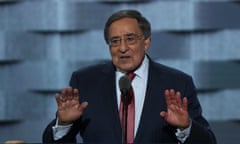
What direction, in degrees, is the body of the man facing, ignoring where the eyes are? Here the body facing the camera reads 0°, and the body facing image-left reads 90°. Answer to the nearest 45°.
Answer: approximately 0°
